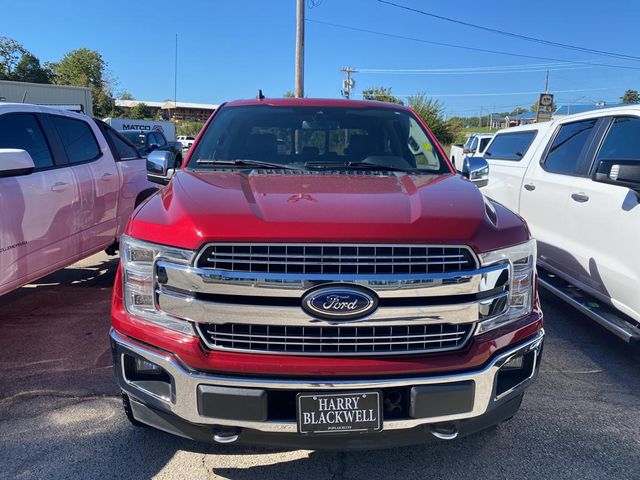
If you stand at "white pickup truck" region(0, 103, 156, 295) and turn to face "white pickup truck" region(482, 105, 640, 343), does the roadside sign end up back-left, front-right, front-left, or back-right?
front-left

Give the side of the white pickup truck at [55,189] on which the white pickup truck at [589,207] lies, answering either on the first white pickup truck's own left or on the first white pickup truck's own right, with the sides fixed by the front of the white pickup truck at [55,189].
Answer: on the first white pickup truck's own left

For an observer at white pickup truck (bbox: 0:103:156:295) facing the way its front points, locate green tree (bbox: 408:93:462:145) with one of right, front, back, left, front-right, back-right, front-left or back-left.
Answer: back

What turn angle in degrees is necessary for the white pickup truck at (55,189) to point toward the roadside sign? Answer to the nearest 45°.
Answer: approximately 180°

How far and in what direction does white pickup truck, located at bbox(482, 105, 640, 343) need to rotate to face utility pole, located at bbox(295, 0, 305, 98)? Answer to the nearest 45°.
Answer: approximately 180°

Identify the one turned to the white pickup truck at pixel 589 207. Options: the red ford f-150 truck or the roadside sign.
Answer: the roadside sign

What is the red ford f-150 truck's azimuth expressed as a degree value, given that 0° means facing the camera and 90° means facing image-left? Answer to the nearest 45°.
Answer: approximately 0°

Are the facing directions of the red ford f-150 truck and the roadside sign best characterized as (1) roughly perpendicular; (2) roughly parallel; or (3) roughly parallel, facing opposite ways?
roughly parallel

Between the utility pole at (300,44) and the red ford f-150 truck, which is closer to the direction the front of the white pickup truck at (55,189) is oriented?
the red ford f-150 truck

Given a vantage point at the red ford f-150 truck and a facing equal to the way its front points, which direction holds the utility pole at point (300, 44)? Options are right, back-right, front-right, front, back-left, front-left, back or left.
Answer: back

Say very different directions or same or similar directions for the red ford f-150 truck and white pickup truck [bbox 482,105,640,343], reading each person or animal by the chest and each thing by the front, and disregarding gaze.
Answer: same or similar directions

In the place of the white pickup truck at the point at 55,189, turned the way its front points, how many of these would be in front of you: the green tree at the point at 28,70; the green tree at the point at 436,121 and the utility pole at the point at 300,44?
0

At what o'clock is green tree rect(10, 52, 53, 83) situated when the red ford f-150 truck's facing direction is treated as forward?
The green tree is roughly at 5 o'clock from the red ford f-150 truck.

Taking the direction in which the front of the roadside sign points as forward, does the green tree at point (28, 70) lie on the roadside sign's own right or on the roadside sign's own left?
on the roadside sign's own right

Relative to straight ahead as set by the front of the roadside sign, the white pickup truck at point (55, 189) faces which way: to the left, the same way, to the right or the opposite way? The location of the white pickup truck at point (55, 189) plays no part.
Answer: the same way

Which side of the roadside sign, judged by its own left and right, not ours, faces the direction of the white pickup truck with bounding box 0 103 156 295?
front

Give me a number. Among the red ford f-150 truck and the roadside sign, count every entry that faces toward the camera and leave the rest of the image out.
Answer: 2

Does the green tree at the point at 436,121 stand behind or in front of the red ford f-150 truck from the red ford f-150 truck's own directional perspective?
behind

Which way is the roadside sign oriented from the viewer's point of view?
toward the camera

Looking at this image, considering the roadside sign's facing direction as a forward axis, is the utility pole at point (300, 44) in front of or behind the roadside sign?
in front
